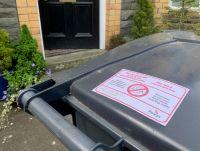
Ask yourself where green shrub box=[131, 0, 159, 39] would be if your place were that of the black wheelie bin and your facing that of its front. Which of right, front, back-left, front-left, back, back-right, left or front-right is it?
front-left

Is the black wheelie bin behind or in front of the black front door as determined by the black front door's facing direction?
in front

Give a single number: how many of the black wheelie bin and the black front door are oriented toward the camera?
1

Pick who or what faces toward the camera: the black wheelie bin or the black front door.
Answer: the black front door

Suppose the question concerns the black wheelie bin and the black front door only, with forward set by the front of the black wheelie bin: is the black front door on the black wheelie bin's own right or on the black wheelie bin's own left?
on the black wheelie bin's own left

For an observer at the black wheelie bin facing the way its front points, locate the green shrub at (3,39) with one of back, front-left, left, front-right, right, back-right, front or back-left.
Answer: left

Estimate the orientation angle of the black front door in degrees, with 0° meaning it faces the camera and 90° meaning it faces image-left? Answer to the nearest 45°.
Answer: approximately 0°

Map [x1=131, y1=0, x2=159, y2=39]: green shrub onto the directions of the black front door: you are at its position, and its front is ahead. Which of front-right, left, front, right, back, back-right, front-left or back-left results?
left

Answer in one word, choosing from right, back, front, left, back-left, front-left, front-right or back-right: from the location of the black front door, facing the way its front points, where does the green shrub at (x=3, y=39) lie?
front-right

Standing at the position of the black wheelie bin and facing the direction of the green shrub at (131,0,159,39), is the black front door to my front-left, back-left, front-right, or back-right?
front-left

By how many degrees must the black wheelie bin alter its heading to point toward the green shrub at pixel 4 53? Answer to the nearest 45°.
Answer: approximately 90° to its left

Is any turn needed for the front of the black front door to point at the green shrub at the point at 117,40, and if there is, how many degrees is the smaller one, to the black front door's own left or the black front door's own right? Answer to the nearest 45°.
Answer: approximately 90° to the black front door's own left

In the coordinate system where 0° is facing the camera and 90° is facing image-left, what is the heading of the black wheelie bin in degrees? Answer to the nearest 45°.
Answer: approximately 225°
